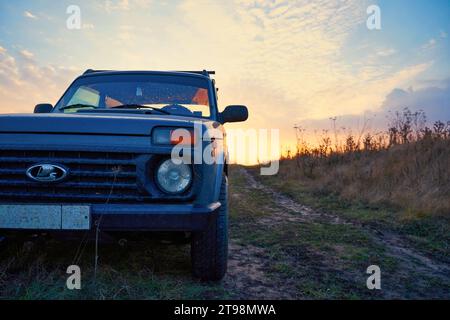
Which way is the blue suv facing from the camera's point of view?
toward the camera
